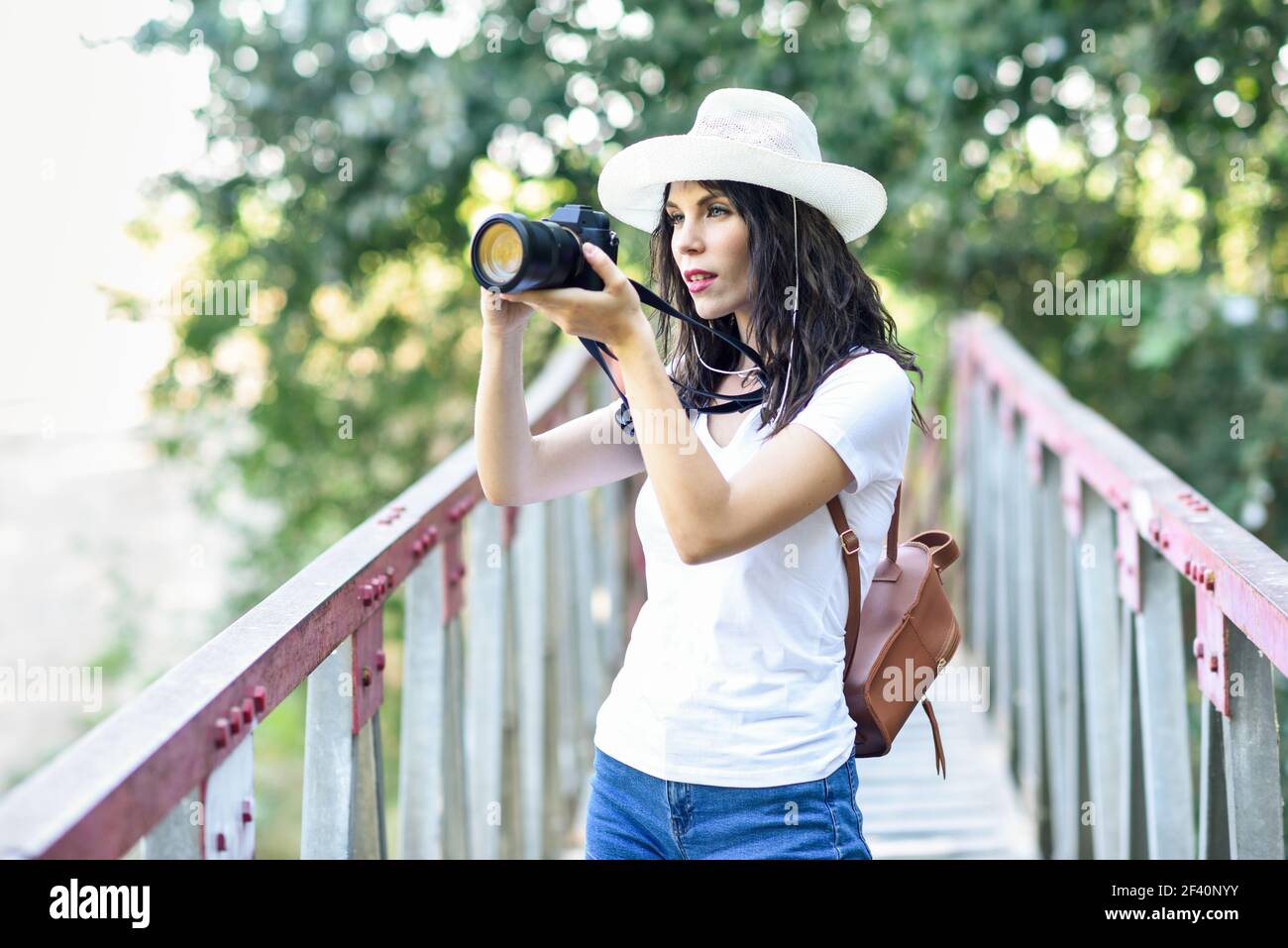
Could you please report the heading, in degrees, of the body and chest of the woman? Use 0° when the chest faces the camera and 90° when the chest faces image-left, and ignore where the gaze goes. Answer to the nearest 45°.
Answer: approximately 45°
